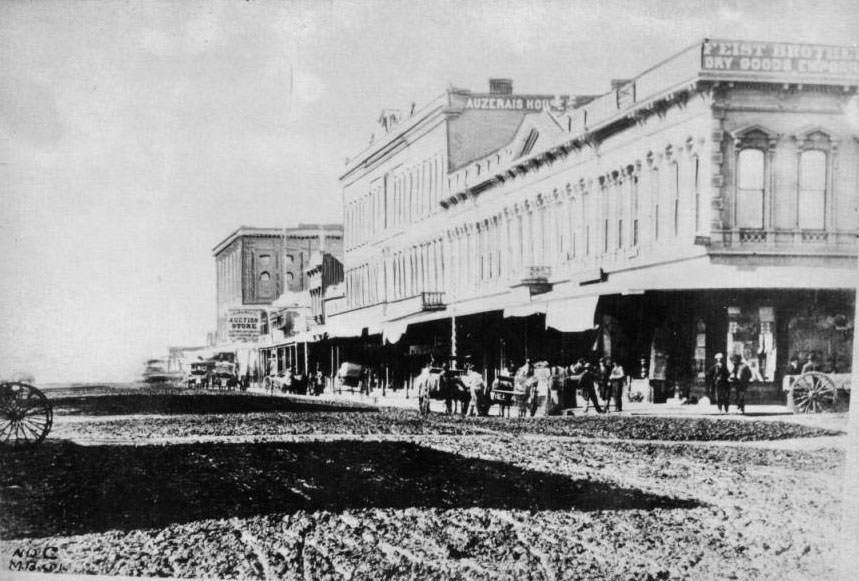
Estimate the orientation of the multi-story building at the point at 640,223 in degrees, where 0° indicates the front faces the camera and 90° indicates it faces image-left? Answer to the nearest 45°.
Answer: approximately 45°

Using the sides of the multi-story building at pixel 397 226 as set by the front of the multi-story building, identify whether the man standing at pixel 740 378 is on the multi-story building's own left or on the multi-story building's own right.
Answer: on the multi-story building's own left

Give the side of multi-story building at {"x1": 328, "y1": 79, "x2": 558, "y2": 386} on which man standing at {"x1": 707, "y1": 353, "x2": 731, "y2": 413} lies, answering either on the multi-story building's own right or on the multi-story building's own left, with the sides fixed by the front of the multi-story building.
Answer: on the multi-story building's own left

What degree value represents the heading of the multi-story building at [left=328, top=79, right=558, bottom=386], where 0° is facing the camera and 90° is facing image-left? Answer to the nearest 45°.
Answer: approximately 45°

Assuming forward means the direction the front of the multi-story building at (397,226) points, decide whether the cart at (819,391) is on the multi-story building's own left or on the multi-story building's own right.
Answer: on the multi-story building's own left

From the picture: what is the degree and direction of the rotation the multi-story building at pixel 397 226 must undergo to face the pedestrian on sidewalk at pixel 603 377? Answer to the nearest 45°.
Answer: approximately 90° to its left
